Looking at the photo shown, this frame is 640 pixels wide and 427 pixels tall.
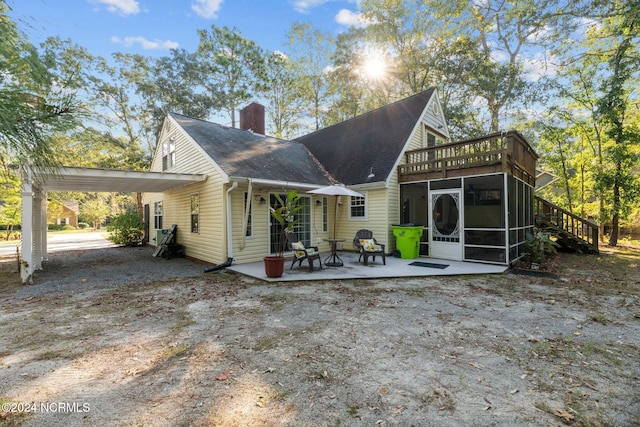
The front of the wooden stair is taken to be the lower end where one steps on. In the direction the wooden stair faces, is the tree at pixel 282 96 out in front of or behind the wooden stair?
behind

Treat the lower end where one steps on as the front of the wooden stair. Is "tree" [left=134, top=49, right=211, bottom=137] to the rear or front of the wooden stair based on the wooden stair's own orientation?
to the rear

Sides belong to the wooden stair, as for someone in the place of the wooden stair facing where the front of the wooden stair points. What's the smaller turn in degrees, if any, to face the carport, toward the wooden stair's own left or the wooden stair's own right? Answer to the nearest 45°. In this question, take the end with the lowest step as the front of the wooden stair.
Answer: approximately 135° to the wooden stair's own right

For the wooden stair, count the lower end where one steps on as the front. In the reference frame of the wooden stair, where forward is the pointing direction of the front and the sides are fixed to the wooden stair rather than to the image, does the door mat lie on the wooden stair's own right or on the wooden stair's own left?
on the wooden stair's own right

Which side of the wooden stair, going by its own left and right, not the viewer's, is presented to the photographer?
right
